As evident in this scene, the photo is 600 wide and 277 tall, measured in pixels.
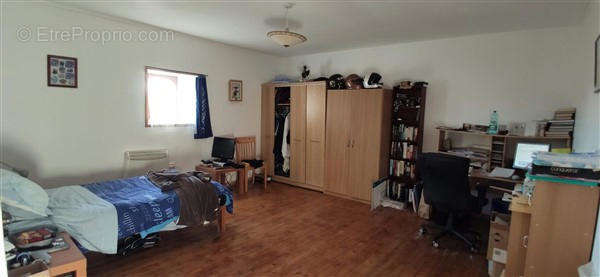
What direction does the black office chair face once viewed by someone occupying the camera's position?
facing away from the viewer and to the right of the viewer

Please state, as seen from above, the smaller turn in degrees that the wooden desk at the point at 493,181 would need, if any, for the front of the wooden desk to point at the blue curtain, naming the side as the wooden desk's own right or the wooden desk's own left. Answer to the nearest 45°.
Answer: approximately 45° to the wooden desk's own right

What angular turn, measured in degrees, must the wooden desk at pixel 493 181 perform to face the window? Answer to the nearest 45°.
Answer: approximately 45° to its right

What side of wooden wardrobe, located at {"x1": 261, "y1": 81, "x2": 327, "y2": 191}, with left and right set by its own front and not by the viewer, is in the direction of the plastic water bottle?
left

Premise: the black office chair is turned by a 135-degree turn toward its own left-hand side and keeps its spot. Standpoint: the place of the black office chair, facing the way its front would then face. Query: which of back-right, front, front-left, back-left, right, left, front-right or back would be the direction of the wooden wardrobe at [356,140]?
front-right

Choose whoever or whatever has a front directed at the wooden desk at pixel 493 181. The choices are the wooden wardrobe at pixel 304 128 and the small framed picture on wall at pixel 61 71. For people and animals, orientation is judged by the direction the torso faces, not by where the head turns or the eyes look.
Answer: the small framed picture on wall

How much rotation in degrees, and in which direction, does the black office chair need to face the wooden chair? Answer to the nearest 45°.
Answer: approximately 135° to its left

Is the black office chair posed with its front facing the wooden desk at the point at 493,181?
yes

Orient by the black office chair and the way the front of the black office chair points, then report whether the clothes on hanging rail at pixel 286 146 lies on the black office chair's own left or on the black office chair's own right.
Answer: on the black office chair's own left

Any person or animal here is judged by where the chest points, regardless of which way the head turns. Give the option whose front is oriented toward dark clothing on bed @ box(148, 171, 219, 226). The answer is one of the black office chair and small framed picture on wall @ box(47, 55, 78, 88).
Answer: the small framed picture on wall

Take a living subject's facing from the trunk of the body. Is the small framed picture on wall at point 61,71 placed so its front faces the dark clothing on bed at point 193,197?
no

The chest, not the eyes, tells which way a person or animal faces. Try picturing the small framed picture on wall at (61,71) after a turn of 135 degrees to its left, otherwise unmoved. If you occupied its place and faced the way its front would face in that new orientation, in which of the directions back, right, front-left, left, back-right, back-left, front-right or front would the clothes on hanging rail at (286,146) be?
right
